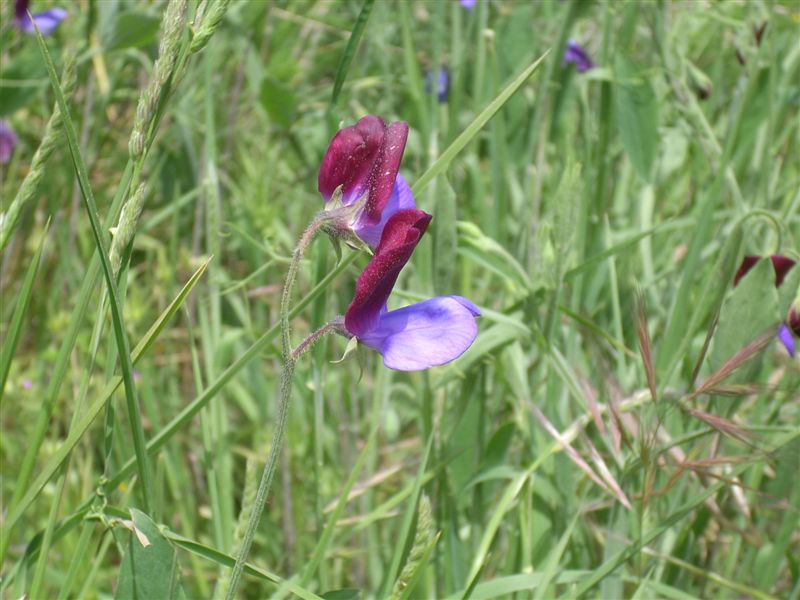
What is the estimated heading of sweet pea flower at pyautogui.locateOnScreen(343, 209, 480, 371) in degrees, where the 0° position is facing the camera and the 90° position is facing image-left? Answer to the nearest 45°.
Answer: approximately 270°

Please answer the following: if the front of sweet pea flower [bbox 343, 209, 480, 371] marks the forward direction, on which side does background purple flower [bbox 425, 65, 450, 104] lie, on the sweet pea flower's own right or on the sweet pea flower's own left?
on the sweet pea flower's own left

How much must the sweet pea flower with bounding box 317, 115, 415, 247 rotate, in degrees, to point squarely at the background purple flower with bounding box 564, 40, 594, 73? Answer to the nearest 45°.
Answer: approximately 45° to its left
